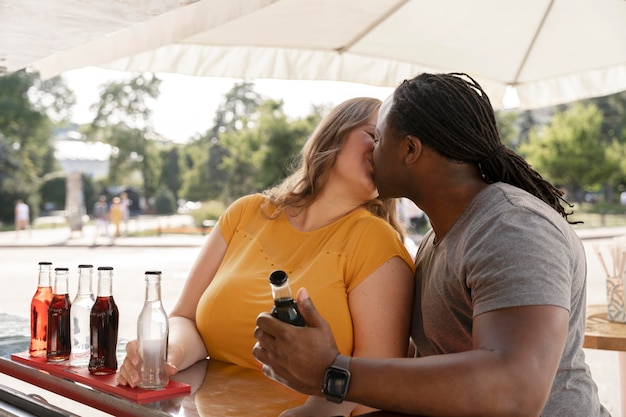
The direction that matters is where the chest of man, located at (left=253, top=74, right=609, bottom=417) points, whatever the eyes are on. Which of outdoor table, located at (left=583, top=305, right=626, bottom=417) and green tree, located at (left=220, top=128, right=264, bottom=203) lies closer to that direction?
the green tree

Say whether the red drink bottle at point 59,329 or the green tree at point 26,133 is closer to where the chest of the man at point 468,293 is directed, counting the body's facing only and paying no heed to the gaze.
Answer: the red drink bottle

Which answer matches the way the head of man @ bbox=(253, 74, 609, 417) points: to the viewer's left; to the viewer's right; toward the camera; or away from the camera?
to the viewer's left

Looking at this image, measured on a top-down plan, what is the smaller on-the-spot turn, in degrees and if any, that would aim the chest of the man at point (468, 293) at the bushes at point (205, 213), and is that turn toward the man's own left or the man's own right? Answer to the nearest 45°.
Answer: approximately 90° to the man's own right

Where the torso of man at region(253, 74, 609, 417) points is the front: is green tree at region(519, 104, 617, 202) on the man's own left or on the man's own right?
on the man's own right

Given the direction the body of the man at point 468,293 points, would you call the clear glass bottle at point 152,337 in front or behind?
in front

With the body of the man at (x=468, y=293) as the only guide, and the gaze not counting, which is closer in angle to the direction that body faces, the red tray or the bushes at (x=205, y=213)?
the red tray

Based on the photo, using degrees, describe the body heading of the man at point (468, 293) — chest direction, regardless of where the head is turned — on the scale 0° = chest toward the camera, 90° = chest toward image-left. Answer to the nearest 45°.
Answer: approximately 90°

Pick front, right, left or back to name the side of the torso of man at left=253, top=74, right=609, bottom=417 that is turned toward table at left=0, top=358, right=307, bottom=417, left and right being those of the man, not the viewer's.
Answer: front

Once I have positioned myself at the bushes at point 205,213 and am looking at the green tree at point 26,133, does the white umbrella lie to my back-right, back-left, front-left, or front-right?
back-left

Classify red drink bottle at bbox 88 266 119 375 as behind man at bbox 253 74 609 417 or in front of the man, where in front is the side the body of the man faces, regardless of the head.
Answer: in front

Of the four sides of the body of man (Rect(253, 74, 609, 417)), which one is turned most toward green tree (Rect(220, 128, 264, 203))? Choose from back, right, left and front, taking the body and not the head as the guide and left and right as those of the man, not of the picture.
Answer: right

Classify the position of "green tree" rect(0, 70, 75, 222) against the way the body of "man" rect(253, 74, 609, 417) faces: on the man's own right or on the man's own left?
on the man's own right
